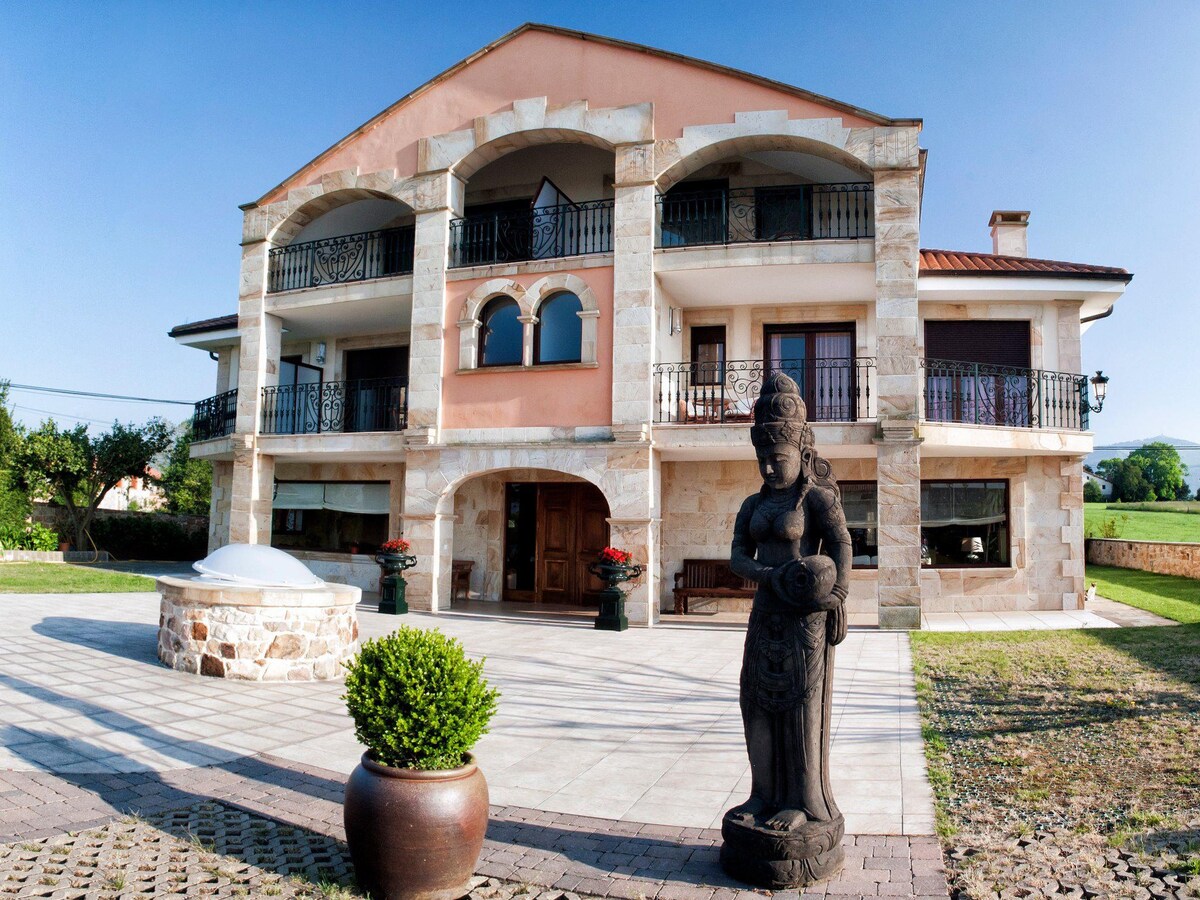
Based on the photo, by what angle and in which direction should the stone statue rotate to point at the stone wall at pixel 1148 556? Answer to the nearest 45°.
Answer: approximately 180°

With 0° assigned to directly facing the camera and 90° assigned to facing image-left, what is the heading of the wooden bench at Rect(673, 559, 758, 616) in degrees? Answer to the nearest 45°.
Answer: approximately 0°

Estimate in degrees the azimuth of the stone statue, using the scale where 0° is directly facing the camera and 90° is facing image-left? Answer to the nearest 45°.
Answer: approximately 45°

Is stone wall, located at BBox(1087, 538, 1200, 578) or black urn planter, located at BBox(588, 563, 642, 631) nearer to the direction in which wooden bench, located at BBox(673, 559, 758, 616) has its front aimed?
the black urn planter

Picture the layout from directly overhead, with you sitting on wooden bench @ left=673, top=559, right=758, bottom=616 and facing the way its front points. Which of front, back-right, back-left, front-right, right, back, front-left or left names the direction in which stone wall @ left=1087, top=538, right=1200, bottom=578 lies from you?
back-left

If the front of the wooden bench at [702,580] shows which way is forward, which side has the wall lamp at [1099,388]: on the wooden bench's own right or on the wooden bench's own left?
on the wooden bench's own left
